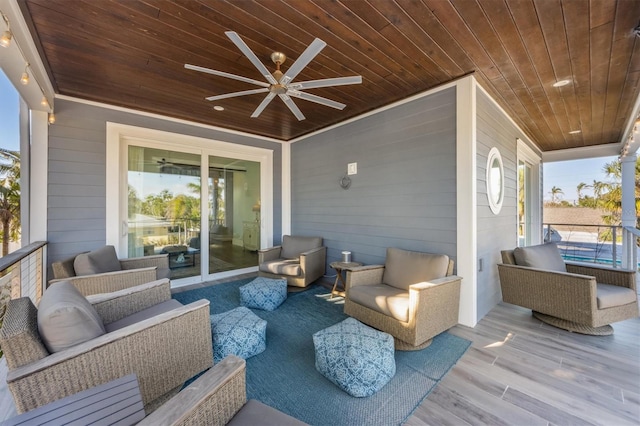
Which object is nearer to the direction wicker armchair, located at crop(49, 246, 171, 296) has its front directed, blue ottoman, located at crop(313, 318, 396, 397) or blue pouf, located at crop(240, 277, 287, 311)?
the blue pouf

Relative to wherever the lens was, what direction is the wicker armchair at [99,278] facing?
facing to the right of the viewer

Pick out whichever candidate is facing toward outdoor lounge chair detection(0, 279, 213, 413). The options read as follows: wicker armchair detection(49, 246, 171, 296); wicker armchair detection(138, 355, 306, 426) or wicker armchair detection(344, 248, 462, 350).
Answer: wicker armchair detection(344, 248, 462, 350)

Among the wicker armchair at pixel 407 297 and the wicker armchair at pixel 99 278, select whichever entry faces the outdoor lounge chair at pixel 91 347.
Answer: the wicker armchair at pixel 407 297

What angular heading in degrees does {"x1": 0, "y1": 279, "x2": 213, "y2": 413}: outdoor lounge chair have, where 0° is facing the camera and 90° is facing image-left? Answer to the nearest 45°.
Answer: approximately 225°

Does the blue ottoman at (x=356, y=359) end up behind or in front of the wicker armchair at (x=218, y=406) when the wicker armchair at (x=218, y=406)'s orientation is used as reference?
in front

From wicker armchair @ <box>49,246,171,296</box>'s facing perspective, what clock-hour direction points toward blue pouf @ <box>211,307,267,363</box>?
The blue pouf is roughly at 2 o'clock from the wicker armchair.

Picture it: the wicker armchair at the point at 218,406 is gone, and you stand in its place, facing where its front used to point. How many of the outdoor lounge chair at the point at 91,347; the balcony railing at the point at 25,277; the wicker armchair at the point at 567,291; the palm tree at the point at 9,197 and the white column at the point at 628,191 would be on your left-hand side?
3

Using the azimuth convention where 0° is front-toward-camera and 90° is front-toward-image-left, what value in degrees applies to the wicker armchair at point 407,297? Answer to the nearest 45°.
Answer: approximately 45°

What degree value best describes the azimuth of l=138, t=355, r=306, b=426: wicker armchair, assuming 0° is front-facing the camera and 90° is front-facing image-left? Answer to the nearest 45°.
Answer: approximately 225°

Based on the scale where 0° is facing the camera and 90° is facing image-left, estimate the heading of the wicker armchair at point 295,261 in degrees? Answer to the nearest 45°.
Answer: approximately 45°

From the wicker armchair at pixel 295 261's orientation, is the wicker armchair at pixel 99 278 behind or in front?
in front
